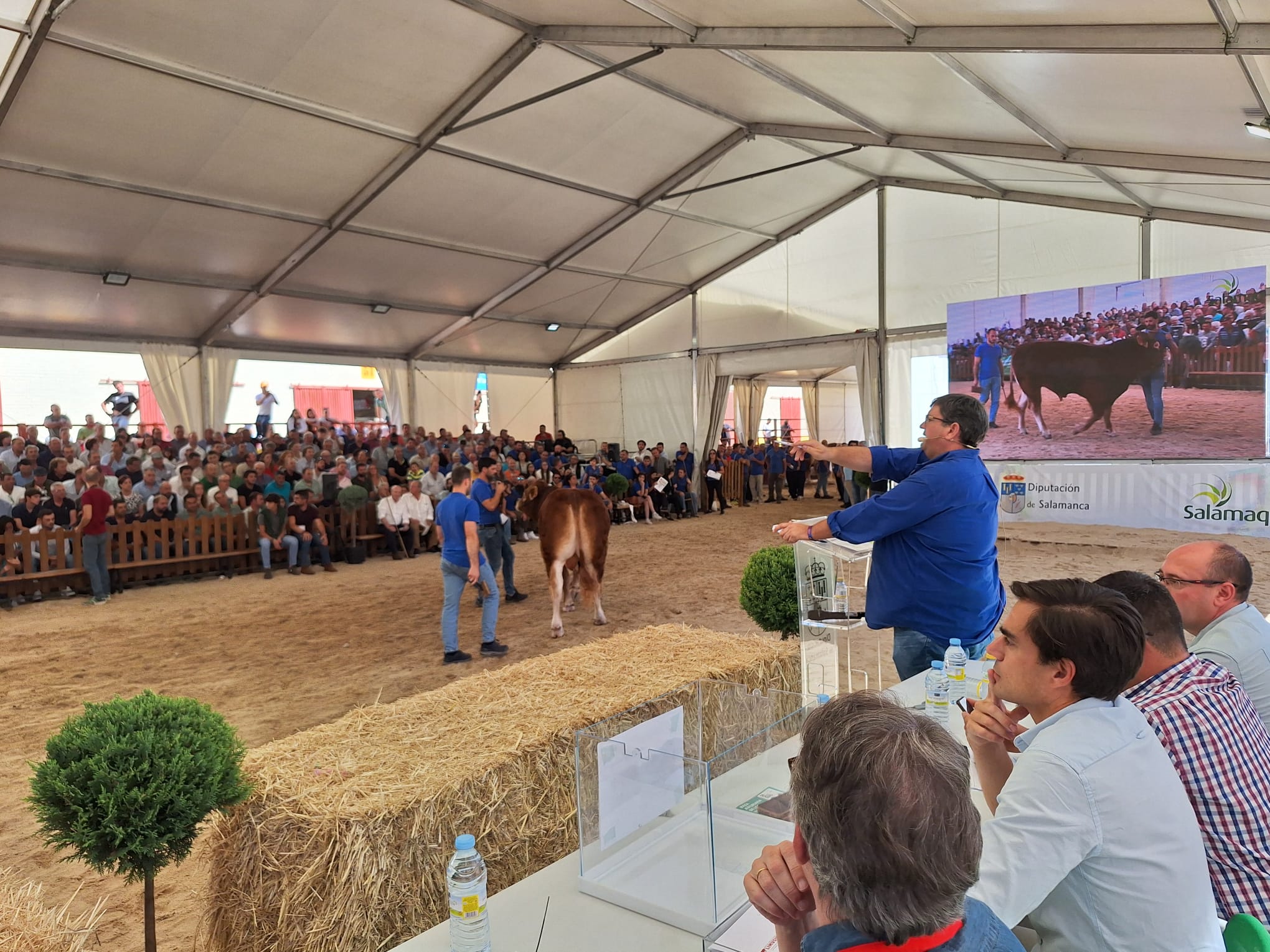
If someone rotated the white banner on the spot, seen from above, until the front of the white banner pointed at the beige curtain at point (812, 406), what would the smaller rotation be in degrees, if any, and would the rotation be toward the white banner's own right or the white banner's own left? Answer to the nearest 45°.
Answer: approximately 90° to the white banner's own right

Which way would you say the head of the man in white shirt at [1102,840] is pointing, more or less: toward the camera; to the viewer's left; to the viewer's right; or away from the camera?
to the viewer's left

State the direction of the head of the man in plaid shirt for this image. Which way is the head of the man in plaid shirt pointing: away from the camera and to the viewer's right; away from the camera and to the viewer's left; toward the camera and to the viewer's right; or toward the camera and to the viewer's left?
away from the camera and to the viewer's left

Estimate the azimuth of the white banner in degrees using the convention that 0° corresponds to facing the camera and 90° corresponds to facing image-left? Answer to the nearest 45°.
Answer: approximately 45°

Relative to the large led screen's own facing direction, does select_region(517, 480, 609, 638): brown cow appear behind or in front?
in front

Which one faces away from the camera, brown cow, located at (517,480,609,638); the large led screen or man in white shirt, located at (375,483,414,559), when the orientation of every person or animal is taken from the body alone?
the brown cow

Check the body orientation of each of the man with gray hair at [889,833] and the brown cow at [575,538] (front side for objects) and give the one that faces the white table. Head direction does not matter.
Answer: the man with gray hair

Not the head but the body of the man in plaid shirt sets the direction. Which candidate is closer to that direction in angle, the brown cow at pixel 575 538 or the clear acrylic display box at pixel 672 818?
the brown cow

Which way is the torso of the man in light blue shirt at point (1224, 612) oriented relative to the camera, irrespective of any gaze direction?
to the viewer's left

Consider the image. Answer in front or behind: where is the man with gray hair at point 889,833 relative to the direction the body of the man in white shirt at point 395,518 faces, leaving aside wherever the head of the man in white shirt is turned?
in front

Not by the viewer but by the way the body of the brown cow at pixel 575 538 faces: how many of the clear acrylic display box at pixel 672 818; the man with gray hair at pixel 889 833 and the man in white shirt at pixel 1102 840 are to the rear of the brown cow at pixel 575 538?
3

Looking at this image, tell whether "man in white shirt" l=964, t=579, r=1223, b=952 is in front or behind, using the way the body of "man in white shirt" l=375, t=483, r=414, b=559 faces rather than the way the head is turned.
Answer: in front

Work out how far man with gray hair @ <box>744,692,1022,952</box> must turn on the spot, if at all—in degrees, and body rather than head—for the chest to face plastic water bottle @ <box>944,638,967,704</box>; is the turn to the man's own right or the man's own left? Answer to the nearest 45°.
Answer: approximately 45° to the man's own right

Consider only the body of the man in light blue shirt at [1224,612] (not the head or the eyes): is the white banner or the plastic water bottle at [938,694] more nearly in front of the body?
the plastic water bottle

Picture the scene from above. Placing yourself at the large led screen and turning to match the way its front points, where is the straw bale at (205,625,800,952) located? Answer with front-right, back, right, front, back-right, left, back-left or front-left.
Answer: front-left

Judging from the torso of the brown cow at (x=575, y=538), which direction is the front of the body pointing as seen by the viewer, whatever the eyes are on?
away from the camera
